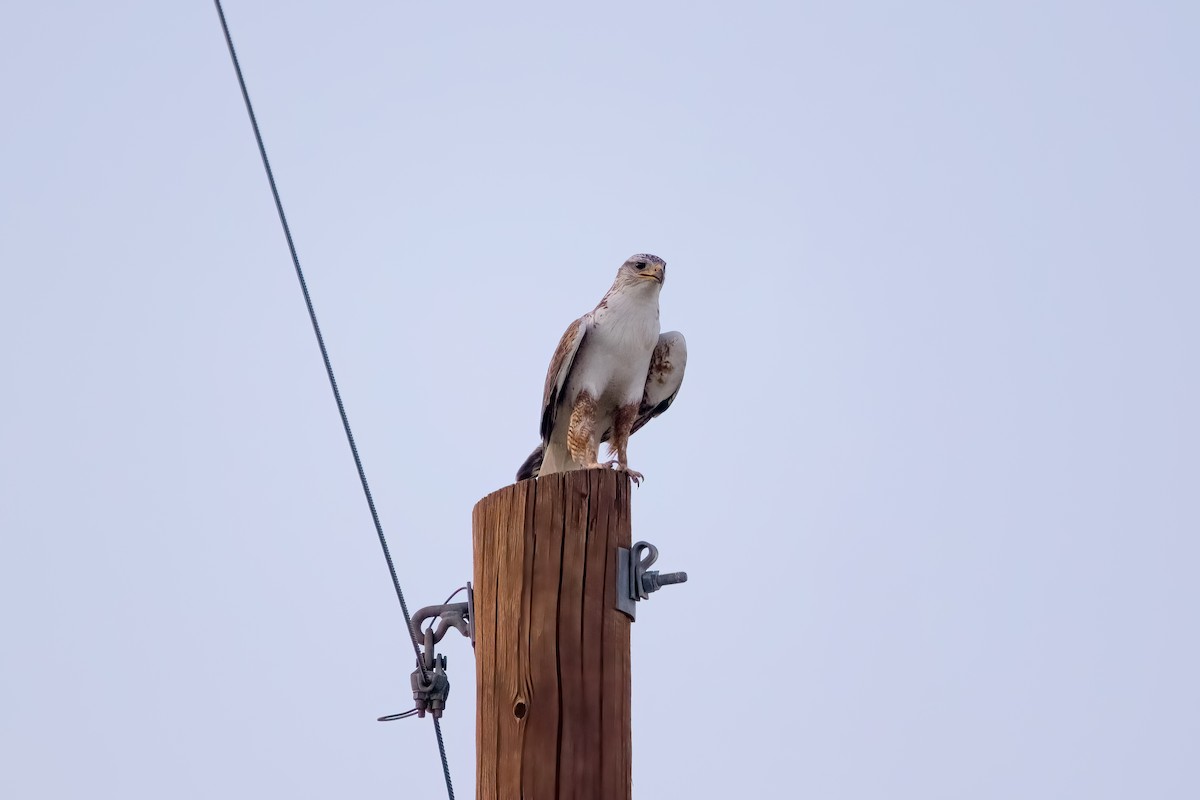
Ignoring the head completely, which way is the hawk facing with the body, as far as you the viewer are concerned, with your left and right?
facing the viewer and to the right of the viewer
